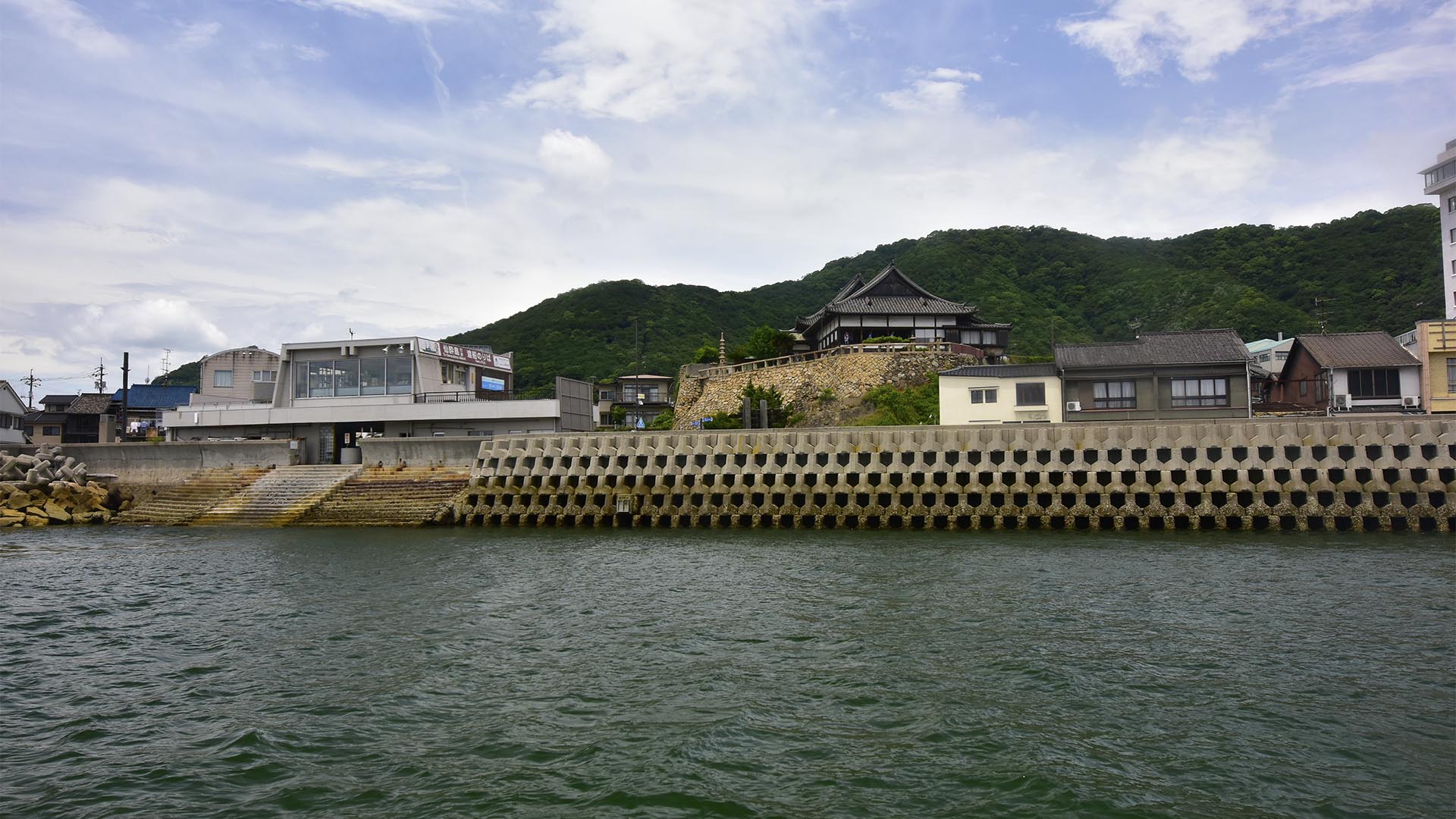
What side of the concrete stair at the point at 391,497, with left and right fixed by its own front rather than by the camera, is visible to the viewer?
front

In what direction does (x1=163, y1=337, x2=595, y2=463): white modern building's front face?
toward the camera

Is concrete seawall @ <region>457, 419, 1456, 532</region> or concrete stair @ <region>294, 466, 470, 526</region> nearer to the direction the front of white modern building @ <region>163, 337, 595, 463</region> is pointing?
the concrete stair

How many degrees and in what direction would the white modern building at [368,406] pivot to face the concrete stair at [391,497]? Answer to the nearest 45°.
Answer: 0° — it already faces it

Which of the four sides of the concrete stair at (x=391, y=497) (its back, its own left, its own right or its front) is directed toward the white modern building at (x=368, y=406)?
back

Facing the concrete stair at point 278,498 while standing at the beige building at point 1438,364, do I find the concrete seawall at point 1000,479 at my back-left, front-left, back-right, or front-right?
front-left

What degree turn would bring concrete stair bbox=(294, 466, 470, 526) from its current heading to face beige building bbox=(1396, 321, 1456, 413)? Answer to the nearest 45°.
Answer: approximately 90° to its left

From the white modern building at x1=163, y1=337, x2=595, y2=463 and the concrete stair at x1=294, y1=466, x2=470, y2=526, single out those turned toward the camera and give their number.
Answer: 2

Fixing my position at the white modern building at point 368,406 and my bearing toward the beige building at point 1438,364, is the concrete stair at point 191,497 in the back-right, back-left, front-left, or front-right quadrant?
back-right

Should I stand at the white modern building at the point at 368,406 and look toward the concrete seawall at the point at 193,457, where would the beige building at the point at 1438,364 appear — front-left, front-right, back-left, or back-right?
back-left

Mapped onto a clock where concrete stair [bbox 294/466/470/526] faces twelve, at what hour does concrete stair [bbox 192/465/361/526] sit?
concrete stair [bbox 192/465/361/526] is roughly at 4 o'clock from concrete stair [bbox 294/466/470/526].

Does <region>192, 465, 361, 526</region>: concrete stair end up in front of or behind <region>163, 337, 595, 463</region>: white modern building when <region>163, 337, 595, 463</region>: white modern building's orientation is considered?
in front
